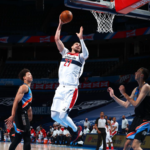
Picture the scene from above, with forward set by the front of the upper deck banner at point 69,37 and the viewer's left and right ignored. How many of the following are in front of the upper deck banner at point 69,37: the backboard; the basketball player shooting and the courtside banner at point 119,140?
3

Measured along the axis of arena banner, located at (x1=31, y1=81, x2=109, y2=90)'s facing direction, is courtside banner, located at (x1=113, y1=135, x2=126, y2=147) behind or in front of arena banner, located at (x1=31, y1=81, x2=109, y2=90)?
in front

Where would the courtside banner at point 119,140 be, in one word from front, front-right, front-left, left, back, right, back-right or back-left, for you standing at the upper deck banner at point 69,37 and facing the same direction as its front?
front

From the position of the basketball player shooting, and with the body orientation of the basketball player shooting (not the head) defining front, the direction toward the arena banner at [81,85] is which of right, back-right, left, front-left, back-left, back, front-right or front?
back-right

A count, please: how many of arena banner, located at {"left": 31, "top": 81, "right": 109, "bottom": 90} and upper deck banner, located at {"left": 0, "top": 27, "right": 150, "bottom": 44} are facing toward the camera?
2

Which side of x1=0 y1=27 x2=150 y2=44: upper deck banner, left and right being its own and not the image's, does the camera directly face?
front

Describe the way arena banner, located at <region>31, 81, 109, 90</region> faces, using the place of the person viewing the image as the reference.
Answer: facing the viewer

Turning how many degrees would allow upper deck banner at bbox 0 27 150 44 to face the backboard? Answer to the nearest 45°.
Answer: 0° — it already faces it

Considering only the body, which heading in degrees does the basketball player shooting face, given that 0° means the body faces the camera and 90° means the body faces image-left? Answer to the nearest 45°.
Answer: approximately 45°
